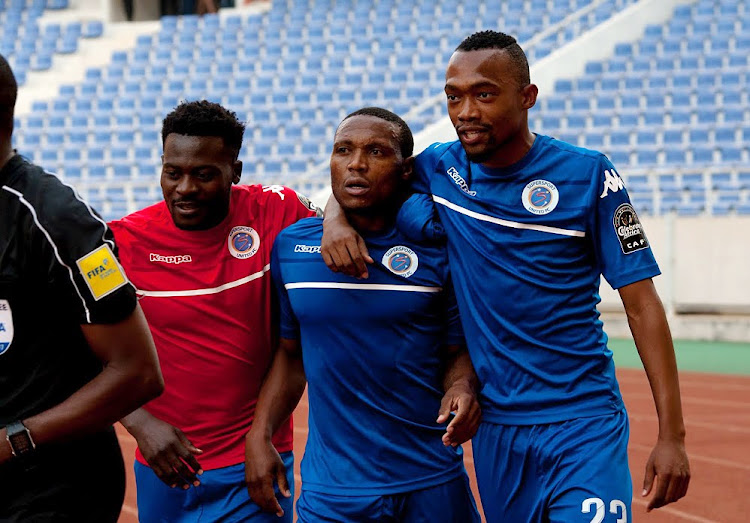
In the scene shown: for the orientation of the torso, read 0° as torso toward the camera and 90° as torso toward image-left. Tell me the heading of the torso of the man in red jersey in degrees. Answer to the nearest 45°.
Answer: approximately 0°

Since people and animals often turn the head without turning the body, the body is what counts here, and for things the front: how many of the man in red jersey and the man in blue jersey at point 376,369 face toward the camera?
2

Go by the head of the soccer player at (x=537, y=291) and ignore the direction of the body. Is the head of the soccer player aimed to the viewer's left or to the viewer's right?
to the viewer's left

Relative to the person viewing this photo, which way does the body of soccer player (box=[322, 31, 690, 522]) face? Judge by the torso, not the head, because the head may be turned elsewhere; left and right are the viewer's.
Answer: facing the viewer and to the left of the viewer

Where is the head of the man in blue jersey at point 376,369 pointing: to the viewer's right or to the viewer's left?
to the viewer's left

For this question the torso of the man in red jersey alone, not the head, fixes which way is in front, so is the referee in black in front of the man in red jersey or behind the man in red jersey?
in front

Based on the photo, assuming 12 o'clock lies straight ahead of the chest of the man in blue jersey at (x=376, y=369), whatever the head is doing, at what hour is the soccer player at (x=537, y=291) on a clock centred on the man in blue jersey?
The soccer player is roughly at 9 o'clock from the man in blue jersey.
